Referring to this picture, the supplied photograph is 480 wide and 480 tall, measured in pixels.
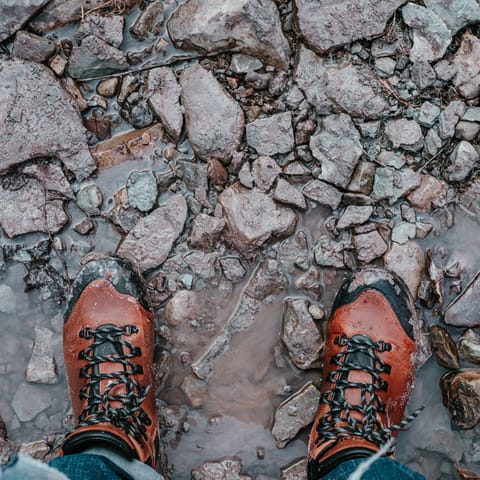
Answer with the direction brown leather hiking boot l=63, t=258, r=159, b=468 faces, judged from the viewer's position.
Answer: facing away from the viewer

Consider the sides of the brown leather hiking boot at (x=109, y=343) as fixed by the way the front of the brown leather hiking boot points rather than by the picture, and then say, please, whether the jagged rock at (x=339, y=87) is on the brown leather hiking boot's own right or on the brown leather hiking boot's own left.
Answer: on the brown leather hiking boot's own right

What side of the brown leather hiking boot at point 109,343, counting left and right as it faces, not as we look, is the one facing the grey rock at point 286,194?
right

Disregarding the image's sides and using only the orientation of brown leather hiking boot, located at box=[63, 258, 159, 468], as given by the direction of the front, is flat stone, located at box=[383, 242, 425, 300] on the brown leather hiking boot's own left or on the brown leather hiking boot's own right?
on the brown leather hiking boot's own right

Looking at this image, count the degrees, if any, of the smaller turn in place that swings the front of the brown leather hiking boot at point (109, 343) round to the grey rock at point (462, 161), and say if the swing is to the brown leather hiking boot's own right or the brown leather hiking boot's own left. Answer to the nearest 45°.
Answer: approximately 90° to the brown leather hiking boot's own right

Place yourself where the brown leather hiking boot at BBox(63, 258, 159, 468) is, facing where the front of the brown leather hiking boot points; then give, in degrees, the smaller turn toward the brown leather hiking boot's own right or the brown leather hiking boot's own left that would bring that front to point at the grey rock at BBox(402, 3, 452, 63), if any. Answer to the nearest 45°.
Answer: approximately 90° to the brown leather hiking boot's own right

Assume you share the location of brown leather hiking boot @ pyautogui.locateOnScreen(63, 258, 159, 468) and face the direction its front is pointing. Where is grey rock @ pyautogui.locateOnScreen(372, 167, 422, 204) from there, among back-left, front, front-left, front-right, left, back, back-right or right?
right

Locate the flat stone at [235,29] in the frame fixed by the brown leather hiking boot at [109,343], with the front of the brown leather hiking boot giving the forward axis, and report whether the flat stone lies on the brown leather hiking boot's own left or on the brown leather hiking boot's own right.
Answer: on the brown leather hiking boot's own right

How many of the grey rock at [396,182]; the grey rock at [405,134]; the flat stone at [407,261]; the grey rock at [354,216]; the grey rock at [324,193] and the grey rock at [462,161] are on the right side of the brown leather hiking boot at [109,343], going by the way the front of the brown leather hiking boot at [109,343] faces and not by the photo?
6

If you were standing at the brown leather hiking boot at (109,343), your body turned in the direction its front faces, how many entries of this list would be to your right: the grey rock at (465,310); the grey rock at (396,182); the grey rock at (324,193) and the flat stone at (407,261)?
4

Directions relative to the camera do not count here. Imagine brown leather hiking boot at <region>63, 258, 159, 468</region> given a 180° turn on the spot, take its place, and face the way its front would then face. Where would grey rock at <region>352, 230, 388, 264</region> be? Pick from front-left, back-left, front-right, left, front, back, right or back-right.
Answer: left
